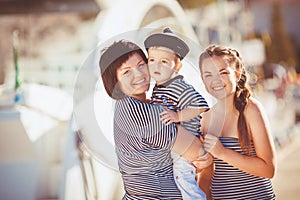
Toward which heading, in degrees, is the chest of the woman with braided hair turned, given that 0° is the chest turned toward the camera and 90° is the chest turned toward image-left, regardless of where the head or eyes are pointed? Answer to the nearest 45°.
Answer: approximately 45°

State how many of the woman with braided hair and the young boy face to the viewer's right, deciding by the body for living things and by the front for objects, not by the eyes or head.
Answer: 0

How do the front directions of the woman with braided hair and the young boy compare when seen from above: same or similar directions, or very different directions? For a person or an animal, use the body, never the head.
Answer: same or similar directions

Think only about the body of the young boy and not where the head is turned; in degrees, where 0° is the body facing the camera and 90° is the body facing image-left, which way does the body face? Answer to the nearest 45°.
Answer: approximately 45°
